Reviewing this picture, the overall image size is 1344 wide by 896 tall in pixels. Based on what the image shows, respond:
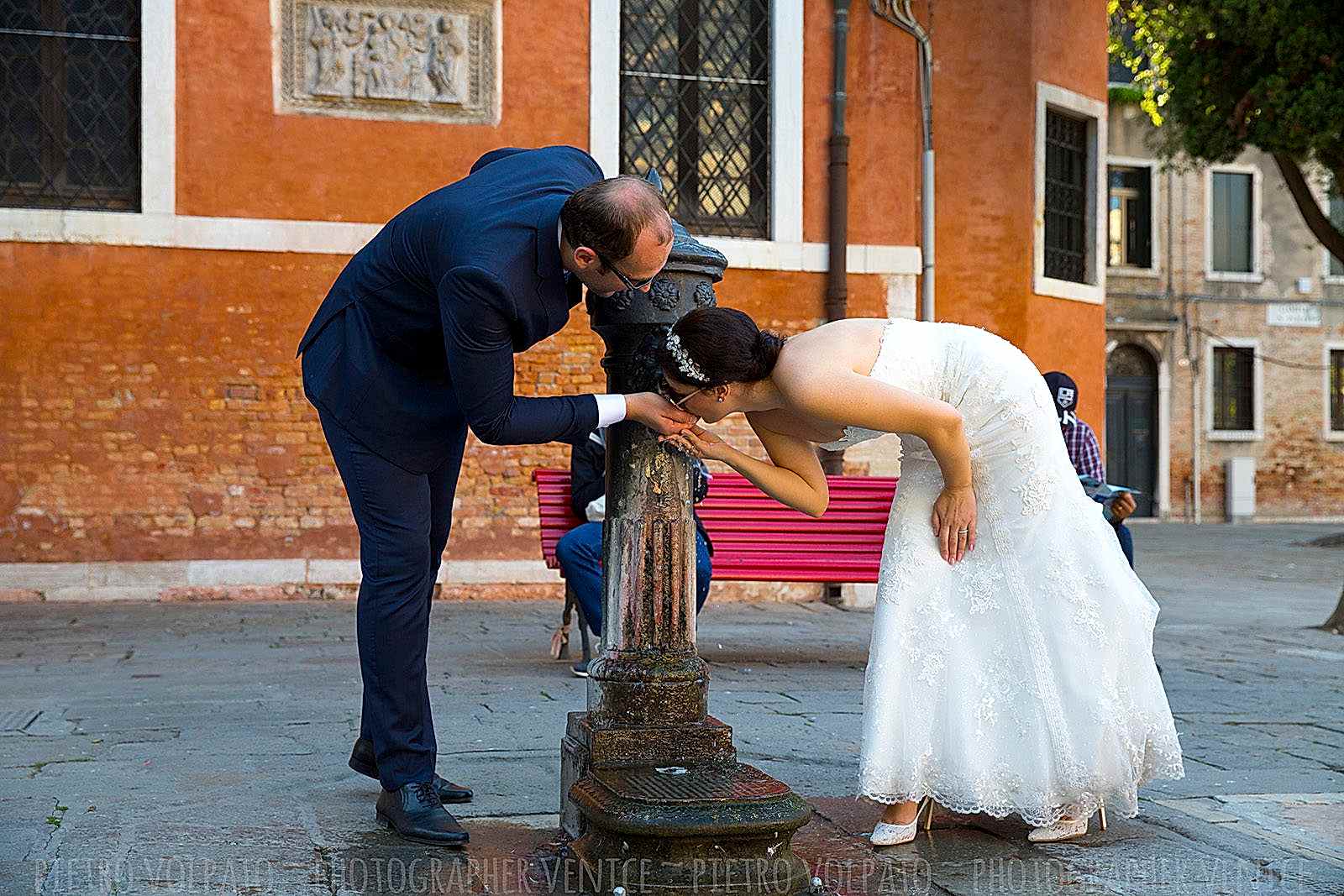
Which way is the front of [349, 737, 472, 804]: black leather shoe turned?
to the viewer's right

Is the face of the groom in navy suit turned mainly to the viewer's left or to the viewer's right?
to the viewer's right

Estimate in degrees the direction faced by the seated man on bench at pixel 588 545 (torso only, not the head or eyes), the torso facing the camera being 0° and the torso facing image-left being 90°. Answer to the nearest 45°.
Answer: approximately 0°

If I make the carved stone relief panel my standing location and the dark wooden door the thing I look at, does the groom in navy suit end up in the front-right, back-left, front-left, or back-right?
back-right

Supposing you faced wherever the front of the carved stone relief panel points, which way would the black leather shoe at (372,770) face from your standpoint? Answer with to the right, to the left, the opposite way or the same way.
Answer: to the left

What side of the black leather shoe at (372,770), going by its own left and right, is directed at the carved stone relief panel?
left

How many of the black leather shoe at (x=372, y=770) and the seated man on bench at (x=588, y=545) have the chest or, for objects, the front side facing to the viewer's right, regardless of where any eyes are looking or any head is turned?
1

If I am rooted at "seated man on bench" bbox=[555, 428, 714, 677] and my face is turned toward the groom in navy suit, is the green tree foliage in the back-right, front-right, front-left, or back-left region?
back-left

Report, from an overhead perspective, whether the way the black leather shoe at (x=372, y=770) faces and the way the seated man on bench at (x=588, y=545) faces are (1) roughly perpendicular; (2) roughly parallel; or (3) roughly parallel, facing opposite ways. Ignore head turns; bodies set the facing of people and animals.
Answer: roughly perpendicular

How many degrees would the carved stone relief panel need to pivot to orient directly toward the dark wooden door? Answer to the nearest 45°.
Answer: approximately 135° to its left

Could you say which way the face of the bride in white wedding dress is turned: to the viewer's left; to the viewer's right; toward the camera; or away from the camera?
to the viewer's left

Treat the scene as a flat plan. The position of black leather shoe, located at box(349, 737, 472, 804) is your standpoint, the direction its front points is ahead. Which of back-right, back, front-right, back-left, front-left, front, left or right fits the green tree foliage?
front-left

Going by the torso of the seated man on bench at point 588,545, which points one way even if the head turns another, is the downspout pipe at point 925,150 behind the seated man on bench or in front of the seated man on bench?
behind

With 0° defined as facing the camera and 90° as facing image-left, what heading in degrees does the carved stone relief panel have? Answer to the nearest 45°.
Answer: approximately 0°
